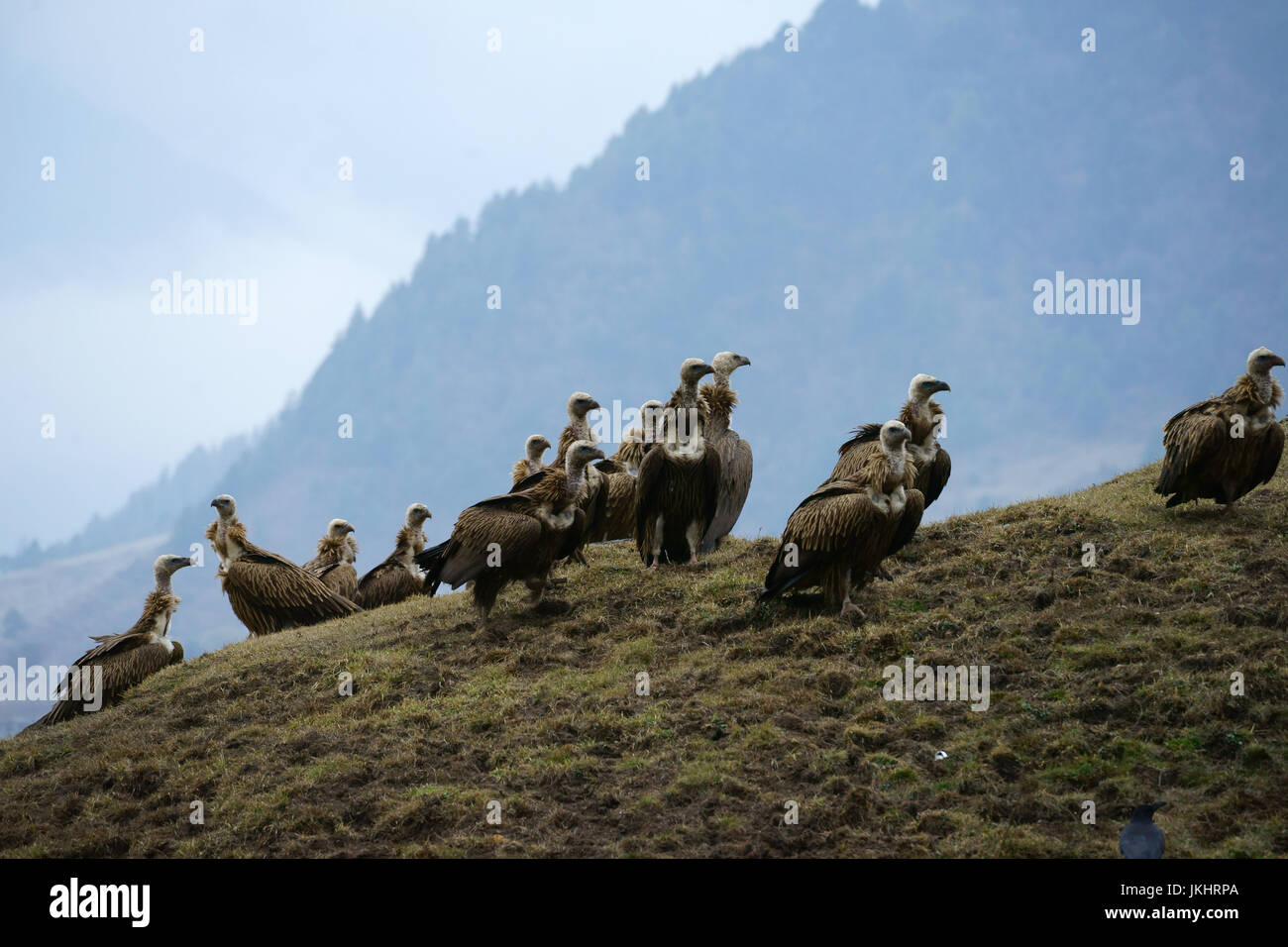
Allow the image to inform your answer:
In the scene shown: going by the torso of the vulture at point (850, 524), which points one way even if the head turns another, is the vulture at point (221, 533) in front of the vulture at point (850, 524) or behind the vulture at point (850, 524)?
behind

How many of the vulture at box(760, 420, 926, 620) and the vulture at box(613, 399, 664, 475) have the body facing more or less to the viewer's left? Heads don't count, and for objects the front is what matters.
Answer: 0

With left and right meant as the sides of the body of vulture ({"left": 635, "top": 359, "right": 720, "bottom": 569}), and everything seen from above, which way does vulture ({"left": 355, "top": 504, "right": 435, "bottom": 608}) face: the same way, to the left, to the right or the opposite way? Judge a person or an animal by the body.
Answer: to the left

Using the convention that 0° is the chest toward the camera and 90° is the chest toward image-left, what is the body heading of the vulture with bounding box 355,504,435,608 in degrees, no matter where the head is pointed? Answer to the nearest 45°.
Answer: approximately 270°
